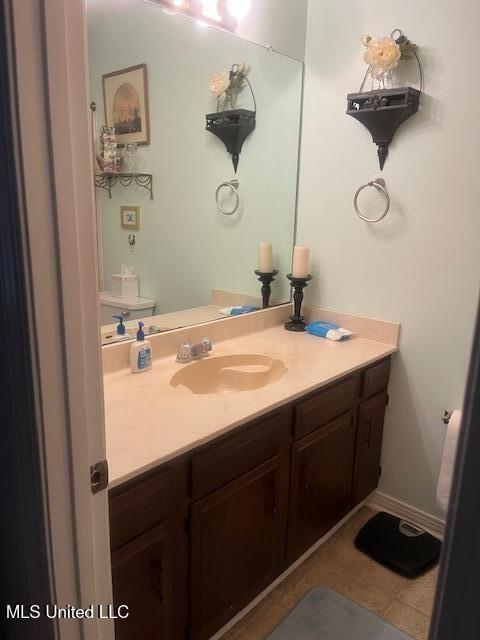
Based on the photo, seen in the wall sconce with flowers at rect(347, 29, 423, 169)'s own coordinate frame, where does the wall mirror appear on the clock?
The wall mirror is roughly at 1 o'clock from the wall sconce with flowers.

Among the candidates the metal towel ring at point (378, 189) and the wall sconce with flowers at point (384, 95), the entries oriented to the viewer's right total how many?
0

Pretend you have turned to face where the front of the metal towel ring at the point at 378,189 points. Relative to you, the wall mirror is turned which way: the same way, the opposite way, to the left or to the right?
to the left

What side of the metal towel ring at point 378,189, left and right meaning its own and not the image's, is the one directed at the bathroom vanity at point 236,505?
front

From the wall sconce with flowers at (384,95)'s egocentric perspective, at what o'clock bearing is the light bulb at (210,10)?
The light bulb is roughly at 1 o'clock from the wall sconce with flowers.

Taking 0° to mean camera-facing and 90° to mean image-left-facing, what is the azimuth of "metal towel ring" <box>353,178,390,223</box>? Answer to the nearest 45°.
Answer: approximately 45°

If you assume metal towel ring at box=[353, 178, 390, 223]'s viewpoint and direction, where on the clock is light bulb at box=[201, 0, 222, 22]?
The light bulb is roughly at 1 o'clock from the metal towel ring.

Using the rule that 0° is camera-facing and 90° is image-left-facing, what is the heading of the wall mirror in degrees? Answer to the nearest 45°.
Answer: approximately 315°

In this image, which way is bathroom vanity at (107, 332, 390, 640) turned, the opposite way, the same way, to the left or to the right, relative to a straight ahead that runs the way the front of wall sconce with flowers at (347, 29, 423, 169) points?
to the left

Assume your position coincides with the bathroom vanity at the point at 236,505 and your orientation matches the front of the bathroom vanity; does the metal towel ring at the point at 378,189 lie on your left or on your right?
on your left

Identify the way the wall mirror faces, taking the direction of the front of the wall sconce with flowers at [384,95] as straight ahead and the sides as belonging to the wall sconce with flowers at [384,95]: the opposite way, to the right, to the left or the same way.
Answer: to the left
